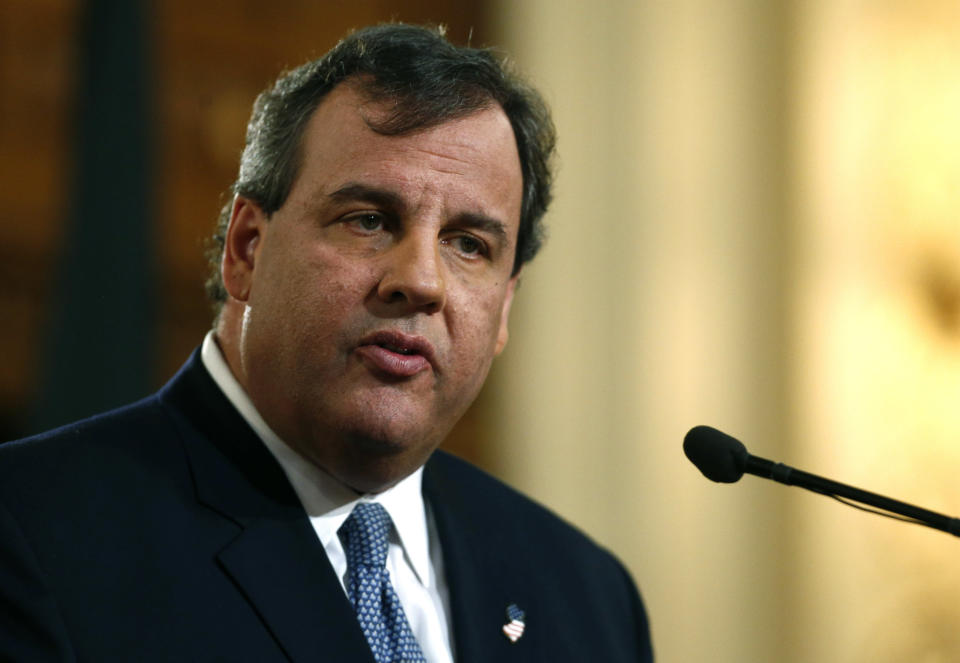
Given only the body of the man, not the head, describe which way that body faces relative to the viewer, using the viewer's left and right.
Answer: facing the viewer and to the right of the viewer

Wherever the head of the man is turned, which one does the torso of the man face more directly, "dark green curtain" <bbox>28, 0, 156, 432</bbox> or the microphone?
the microphone

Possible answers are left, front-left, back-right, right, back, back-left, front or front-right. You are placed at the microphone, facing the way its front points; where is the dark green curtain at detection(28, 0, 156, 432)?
front-right

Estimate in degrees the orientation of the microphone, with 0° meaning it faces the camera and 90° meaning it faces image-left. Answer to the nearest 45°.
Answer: approximately 90°

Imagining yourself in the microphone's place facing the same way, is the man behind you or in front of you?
in front

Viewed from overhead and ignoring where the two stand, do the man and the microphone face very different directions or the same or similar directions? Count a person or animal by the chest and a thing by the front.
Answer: very different directions

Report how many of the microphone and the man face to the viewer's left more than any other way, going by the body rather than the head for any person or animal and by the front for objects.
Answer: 1

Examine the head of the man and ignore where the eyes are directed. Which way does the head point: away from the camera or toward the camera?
toward the camera

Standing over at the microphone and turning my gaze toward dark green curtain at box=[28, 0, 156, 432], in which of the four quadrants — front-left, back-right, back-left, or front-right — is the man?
front-left

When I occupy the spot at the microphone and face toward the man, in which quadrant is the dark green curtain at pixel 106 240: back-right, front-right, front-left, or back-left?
front-right

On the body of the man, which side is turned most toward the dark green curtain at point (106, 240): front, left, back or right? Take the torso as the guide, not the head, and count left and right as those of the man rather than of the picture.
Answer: back

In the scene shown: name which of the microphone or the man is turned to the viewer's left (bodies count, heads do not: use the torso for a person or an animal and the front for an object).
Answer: the microphone

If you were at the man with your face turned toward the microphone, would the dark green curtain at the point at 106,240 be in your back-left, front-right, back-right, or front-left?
back-left

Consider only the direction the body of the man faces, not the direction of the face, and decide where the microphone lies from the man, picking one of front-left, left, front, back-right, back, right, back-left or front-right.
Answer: front
